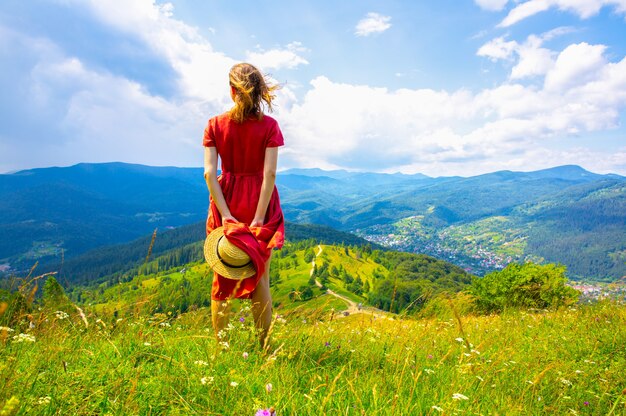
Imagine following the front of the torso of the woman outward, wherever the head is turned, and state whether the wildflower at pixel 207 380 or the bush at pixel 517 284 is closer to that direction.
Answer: the bush

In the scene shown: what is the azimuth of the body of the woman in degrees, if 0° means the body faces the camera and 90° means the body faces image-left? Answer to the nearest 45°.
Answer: approximately 180°

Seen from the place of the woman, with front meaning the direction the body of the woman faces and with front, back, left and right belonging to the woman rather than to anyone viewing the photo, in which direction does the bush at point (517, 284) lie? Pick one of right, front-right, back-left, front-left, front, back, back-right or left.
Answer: front-right

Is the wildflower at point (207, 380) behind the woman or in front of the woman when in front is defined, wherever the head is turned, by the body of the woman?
behind

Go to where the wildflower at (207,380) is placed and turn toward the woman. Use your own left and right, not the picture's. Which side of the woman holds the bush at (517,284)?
right
